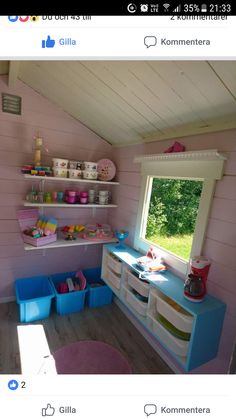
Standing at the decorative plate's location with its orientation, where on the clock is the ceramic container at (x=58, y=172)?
The ceramic container is roughly at 2 o'clock from the decorative plate.

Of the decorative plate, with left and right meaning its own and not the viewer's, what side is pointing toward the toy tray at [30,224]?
right

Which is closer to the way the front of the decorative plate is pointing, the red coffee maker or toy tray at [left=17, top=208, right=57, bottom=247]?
the red coffee maker

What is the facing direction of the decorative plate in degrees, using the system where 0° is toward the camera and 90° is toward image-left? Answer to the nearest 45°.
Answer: approximately 0°

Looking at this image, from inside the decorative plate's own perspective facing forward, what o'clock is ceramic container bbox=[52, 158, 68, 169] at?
The ceramic container is roughly at 2 o'clock from the decorative plate.
